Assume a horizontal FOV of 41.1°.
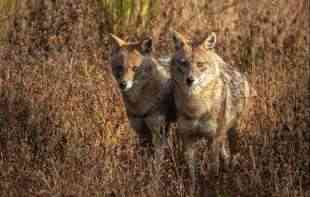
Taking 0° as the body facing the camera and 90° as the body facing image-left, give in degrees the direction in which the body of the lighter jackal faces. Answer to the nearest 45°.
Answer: approximately 45°

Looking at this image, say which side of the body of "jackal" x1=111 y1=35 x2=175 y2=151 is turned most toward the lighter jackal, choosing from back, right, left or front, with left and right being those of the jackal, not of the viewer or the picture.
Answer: left

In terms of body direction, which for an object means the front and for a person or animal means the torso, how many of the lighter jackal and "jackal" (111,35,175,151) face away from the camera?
0

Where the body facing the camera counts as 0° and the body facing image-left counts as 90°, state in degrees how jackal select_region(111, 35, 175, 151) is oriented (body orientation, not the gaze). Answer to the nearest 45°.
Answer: approximately 45°
